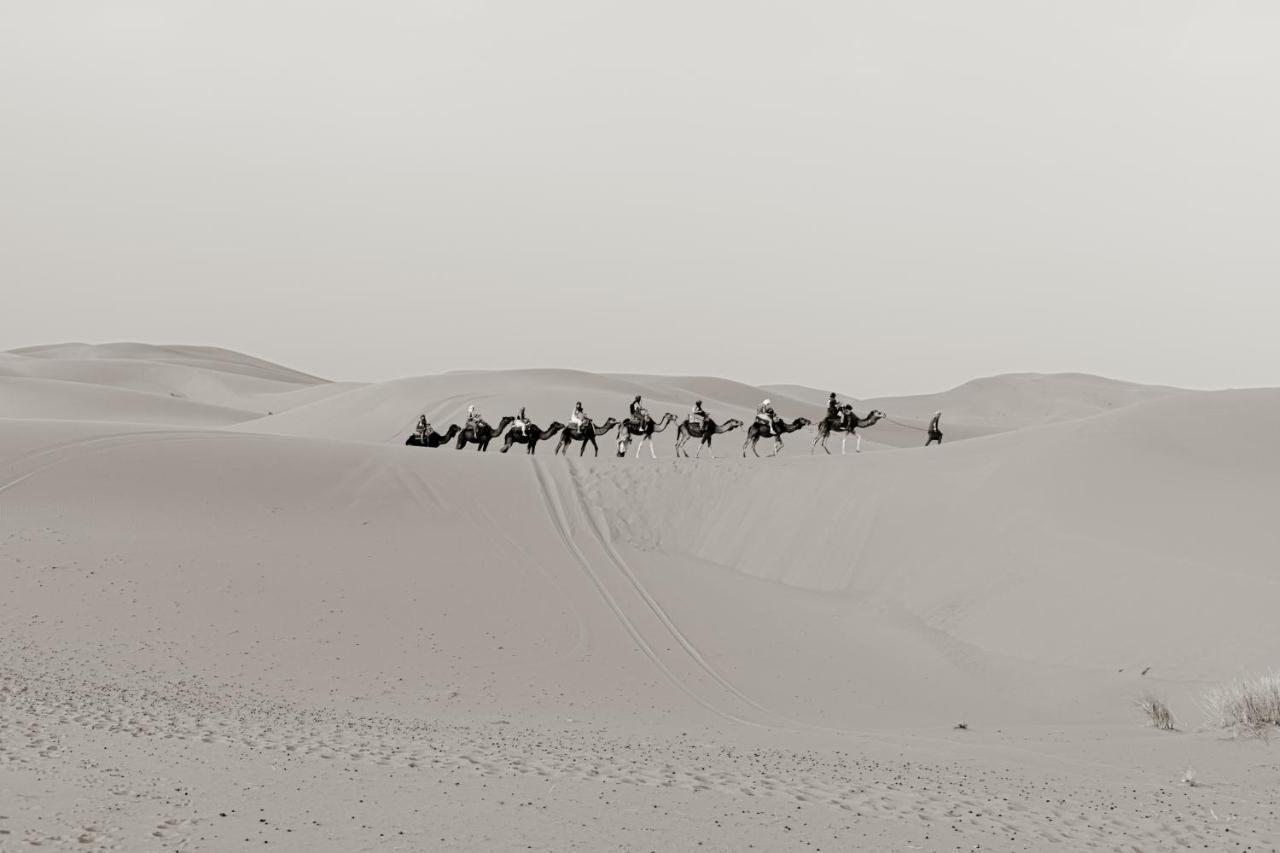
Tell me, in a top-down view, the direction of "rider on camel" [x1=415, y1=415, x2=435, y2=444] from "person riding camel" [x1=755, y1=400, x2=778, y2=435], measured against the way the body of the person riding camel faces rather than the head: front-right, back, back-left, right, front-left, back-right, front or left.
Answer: back

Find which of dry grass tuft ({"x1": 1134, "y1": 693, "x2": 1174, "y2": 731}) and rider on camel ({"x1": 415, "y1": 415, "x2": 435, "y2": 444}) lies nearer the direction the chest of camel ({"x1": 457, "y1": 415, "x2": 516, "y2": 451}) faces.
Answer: the dry grass tuft

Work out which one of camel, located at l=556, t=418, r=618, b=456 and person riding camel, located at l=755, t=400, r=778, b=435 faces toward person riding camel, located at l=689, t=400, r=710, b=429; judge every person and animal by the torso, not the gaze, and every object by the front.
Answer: the camel

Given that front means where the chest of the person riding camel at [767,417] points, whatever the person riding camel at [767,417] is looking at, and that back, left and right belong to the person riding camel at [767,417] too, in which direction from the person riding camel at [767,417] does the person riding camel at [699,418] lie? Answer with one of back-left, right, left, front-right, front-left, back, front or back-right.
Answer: back

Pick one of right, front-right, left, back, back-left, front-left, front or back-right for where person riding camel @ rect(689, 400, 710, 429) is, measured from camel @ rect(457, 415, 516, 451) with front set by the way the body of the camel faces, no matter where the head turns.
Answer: front-right

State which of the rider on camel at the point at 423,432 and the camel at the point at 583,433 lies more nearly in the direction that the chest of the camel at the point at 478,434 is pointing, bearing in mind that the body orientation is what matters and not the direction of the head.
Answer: the camel

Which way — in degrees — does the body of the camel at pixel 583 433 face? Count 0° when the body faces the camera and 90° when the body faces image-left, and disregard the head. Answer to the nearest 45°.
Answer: approximately 270°

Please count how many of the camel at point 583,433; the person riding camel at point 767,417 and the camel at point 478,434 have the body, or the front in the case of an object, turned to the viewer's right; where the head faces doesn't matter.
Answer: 3

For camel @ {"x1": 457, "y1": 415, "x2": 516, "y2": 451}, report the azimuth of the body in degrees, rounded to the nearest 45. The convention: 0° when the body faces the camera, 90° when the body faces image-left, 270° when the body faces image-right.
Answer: approximately 270°

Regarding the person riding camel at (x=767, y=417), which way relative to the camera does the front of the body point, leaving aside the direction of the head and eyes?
to the viewer's right

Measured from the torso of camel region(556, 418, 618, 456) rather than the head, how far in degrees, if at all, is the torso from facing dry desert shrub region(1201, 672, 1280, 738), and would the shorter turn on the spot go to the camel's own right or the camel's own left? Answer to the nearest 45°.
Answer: approximately 90° to the camel's own right

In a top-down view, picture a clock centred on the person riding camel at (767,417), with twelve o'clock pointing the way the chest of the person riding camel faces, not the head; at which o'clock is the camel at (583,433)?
The camel is roughly at 6 o'clock from the person riding camel.

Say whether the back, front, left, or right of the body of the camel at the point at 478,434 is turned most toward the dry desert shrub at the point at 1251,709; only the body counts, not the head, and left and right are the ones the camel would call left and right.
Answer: right
